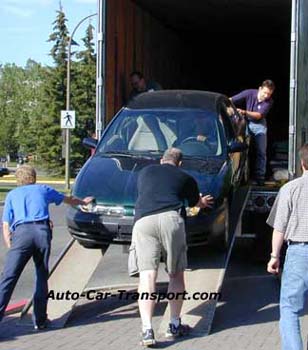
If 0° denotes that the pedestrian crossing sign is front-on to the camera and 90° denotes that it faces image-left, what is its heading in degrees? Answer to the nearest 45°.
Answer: approximately 0°

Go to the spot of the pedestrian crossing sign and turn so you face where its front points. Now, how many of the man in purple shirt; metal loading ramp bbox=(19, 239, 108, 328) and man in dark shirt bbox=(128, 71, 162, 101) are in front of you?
3

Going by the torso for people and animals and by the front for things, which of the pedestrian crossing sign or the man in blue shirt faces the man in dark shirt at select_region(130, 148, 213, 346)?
the pedestrian crossing sign

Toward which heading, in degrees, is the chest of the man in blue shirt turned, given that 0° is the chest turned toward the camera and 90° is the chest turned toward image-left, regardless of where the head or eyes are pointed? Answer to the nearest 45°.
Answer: approximately 180°

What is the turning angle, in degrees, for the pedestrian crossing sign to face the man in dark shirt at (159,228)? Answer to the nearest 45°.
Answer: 0° — it already faces them

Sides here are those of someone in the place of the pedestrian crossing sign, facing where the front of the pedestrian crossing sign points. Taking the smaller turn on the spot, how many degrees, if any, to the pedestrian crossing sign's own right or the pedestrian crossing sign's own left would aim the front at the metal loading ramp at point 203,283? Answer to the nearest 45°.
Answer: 0° — it already faces it

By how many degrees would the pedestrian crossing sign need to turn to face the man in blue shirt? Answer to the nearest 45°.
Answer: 0° — it already faces them

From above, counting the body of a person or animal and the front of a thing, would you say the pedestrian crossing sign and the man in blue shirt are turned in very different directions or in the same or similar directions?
very different directions

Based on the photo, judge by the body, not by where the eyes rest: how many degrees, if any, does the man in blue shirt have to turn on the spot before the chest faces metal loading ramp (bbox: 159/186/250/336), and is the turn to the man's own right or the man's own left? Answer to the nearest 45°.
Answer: approximately 90° to the man's own right

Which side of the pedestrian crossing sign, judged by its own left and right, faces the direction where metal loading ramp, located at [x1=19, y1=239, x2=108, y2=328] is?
front
